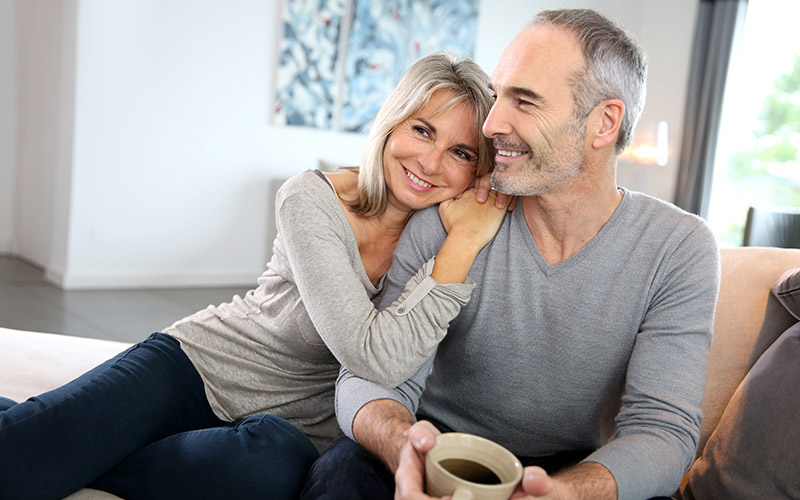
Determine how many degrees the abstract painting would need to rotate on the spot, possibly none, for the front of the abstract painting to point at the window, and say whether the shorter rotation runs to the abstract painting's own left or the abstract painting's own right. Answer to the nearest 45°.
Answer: approximately 90° to the abstract painting's own left

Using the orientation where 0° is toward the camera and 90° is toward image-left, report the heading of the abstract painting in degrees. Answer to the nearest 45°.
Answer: approximately 0°

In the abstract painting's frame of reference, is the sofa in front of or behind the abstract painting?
in front

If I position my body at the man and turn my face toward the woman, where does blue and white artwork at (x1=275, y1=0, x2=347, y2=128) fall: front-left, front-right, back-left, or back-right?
front-right

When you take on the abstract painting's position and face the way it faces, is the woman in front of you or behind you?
in front

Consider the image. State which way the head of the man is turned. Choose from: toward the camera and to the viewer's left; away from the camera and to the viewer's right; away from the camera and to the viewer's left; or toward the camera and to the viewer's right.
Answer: toward the camera and to the viewer's left

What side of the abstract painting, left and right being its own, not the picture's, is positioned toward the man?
front

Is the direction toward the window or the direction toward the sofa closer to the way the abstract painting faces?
the sofa
